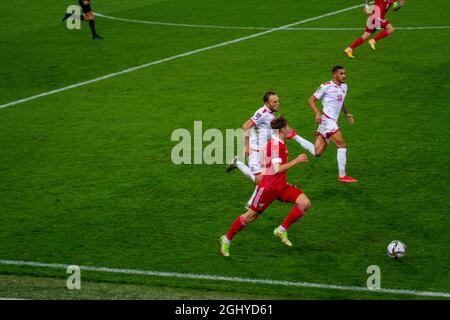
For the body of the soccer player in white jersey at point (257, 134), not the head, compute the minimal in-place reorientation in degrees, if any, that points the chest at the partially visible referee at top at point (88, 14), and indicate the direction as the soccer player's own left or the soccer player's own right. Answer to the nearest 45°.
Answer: approximately 180°

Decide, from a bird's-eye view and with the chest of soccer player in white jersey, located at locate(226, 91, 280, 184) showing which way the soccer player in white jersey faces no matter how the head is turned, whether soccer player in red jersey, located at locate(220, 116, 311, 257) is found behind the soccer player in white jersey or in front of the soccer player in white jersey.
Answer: in front

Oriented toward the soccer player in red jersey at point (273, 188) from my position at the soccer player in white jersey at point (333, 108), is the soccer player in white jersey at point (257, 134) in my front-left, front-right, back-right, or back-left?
front-right

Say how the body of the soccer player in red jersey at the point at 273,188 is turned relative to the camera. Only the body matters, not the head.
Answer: to the viewer's right

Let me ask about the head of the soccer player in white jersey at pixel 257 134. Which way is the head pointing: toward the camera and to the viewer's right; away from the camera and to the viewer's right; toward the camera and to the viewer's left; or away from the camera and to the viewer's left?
toward the camera and to the viewer's right

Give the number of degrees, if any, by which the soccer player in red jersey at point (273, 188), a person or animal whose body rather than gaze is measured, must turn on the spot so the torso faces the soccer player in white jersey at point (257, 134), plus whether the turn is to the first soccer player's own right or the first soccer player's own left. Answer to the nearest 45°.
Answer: approximately 90° to the first soccer player's own left

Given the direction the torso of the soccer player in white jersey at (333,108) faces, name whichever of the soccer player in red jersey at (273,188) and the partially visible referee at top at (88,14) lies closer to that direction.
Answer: the soccer player in red jersey

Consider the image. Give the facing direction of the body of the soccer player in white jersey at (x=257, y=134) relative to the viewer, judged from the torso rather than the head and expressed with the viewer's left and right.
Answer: facing the viewer and to the right of the viewer

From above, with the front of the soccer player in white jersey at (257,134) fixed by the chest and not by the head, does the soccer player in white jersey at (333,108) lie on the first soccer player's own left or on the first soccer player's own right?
on the first soccer player's own left

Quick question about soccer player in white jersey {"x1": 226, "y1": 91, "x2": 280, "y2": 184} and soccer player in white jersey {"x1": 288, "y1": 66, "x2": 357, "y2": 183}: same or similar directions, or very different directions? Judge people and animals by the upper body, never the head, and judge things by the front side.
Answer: same or similar directions
